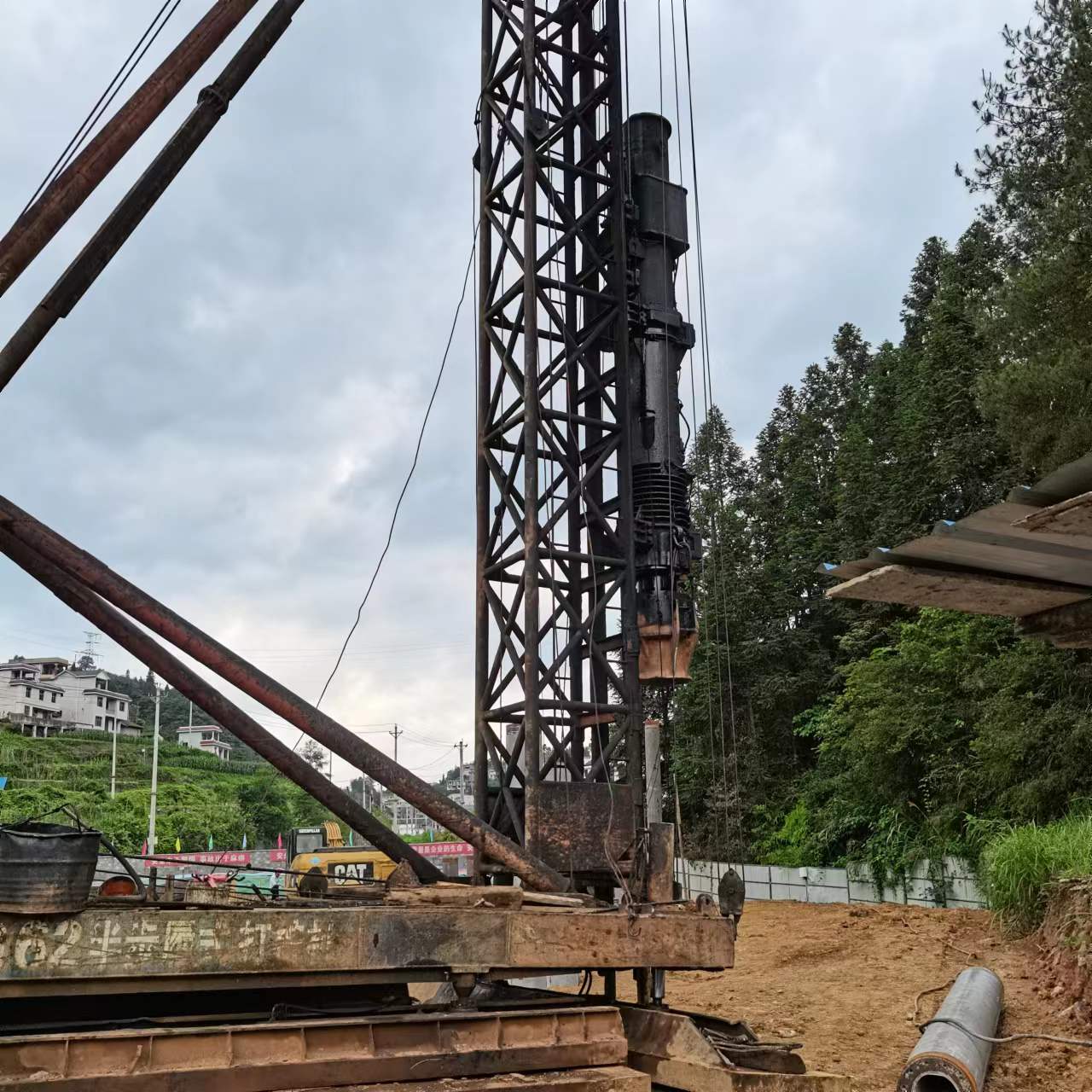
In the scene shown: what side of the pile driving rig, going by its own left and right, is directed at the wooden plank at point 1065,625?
front

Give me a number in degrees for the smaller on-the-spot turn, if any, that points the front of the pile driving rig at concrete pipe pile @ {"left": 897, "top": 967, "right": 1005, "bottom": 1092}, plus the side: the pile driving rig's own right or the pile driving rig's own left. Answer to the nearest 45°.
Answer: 0° — it already faces it

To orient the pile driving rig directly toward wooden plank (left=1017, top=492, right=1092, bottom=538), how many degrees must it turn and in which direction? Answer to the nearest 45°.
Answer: approximately 45° to its right

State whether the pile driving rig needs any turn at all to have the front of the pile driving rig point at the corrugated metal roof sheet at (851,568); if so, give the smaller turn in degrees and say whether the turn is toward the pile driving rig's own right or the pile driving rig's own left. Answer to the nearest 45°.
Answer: approximately 45° to the pile driving rig's own right

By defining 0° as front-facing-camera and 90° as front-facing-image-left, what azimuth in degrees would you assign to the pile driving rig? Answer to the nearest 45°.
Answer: approximately 270°

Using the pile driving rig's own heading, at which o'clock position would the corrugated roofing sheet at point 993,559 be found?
The corrugated roofing sheet is roughly at 1 o'clock from the pile driving rig.
